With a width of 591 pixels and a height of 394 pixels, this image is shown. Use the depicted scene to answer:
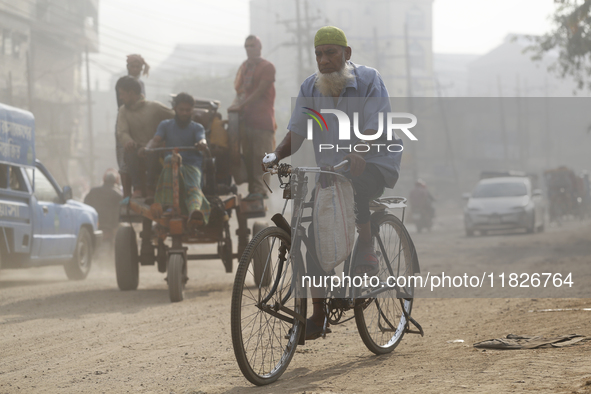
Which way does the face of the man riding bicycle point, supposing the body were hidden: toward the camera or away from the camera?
toward the camera

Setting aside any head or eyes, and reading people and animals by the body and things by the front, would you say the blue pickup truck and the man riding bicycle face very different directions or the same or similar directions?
very different directions

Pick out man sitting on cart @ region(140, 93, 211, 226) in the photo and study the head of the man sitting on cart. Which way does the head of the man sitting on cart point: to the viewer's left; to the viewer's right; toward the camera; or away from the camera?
toward the camera

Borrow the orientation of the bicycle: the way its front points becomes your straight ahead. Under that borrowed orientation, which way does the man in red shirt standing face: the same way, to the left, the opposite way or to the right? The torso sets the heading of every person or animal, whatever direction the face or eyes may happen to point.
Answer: the same way

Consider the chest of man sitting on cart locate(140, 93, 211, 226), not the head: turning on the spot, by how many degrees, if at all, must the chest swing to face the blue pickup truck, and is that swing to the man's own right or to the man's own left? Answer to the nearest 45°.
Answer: approximately 135° to the man's own right

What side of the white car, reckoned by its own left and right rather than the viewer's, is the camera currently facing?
front

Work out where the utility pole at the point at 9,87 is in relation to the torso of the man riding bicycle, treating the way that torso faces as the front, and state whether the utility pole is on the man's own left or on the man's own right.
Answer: on the man's own right

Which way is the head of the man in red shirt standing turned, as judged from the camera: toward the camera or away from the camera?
toward the camera

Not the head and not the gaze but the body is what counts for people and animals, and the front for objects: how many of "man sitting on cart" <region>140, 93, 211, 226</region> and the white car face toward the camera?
2
